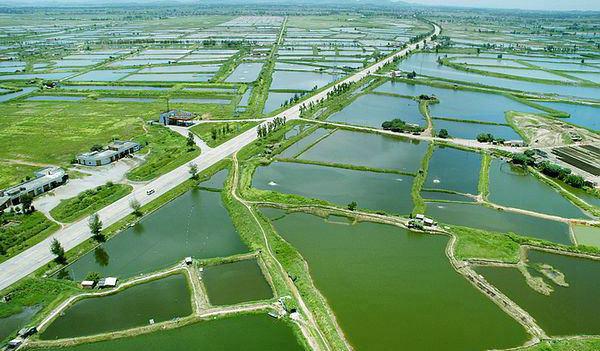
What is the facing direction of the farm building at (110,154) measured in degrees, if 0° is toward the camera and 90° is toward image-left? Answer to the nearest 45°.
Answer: approximately 315°

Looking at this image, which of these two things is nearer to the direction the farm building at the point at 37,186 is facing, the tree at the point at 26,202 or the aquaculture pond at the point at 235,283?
the aquaculture pond

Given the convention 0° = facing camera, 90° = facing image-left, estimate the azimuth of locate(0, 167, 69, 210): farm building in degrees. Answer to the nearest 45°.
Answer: approximately 315°

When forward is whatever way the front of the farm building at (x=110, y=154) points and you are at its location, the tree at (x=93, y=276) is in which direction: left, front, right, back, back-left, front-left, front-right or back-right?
front-right

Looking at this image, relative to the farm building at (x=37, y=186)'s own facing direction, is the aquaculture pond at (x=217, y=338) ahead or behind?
ahead

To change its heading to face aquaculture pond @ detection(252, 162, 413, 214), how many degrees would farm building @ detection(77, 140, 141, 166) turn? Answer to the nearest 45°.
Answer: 0° — it already faces it

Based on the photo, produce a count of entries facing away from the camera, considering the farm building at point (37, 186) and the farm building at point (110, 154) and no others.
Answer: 0

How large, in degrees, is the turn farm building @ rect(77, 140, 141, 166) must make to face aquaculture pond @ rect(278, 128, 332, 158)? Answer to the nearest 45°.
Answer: approximately 45° to its left

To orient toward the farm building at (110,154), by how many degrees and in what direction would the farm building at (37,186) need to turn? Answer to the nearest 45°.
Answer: approximately 90° to its left

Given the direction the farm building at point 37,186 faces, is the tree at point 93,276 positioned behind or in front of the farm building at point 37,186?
in front

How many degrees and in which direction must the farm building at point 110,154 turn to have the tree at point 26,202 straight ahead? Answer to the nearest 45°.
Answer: approximately 90° to its right

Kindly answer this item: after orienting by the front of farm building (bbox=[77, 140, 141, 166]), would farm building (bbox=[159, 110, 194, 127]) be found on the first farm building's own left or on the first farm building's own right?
on the first farm building's own left

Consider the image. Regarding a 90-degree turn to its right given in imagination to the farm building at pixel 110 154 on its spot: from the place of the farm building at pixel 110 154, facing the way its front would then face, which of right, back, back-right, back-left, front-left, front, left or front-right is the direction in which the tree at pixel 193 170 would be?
left

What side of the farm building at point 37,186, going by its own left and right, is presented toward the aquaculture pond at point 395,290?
front

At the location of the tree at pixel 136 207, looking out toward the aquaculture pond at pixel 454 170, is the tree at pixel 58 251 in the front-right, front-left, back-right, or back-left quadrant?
back-right

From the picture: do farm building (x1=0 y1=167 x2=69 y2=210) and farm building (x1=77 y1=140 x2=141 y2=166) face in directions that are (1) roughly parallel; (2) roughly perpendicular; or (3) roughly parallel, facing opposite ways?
roughly parallel
